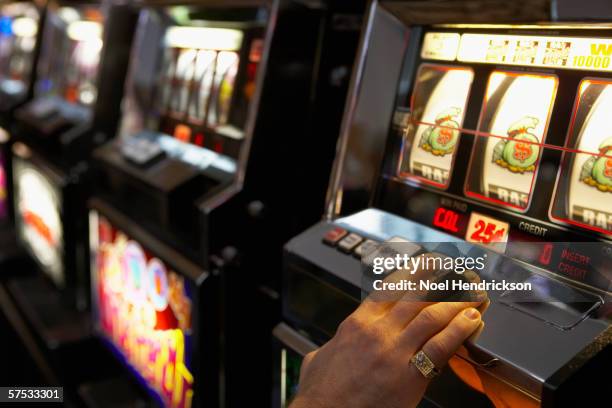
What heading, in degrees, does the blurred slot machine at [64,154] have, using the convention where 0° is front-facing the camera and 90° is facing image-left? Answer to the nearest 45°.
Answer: approximately 45°

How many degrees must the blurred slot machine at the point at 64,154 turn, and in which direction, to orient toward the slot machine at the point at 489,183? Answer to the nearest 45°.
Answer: approximately 45° to its left

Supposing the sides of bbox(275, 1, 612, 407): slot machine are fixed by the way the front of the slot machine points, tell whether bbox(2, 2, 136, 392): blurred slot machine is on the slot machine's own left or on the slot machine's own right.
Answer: on the slot machine's own right

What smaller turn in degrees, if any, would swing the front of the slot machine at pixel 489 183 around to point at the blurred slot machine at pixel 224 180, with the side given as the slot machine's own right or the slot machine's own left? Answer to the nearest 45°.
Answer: approximately 90° to the slot machine's own right

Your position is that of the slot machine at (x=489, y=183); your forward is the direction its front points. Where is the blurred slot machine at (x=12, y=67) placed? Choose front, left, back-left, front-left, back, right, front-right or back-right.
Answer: right

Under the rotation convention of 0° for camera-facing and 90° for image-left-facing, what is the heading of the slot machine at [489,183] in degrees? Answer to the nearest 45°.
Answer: approximately 45°

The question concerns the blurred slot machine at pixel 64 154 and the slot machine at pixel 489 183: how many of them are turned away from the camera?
0

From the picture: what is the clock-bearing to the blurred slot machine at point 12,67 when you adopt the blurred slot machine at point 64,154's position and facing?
the blurred slot machine at point 12,67 is roughly at 4 o'clock from the blurred slot machine at point 64,154.

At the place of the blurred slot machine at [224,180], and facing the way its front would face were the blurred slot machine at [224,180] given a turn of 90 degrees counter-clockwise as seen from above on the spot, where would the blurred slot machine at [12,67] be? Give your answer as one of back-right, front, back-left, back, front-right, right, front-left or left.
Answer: back

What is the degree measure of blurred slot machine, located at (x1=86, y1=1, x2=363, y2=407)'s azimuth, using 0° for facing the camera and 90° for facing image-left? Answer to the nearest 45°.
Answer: approximately 45°

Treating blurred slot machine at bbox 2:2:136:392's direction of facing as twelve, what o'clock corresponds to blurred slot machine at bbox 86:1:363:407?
blurred slot machine at bbox 86:1:363:407 is roughly at 10 o'clock from blurred slot machine at bbox 2:2:136:392.
